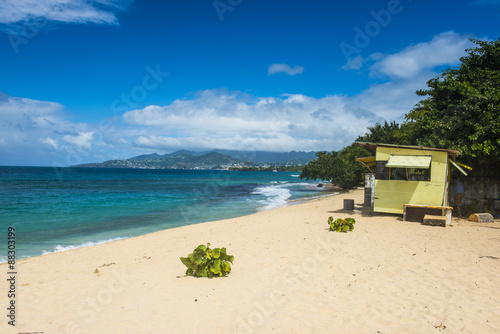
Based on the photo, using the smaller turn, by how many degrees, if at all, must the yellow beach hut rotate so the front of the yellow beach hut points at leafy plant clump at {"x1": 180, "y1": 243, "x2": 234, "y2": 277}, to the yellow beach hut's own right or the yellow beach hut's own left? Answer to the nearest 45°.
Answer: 0° — it already faces it

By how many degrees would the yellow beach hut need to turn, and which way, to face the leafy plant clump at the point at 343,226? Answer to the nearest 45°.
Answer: approximately 45° to its right

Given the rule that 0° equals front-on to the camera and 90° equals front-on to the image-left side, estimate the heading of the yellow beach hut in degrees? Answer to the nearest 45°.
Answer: approximately 0°
